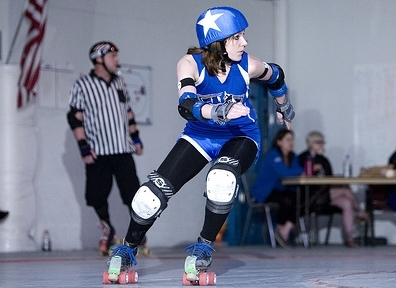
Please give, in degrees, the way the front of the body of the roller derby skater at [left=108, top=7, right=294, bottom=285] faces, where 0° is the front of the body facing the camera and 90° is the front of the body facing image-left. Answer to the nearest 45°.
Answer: approximately 0°

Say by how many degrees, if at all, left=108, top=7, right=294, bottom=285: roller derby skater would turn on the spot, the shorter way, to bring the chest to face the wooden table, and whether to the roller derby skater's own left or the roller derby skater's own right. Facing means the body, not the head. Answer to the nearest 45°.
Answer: approximately 180°

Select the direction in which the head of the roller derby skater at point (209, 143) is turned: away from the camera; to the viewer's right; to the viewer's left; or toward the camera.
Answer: to the viewer's right

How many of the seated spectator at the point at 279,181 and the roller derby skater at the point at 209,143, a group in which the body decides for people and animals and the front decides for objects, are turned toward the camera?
1

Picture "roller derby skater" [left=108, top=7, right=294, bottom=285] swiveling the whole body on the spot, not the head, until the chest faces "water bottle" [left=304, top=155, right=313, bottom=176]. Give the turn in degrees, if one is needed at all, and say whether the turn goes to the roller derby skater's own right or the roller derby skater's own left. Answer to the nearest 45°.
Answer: approximately 180°

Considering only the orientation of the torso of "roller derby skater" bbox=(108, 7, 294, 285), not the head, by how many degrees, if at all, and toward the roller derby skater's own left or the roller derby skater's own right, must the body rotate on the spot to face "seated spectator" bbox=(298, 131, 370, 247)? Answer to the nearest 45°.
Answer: approximately 180°
